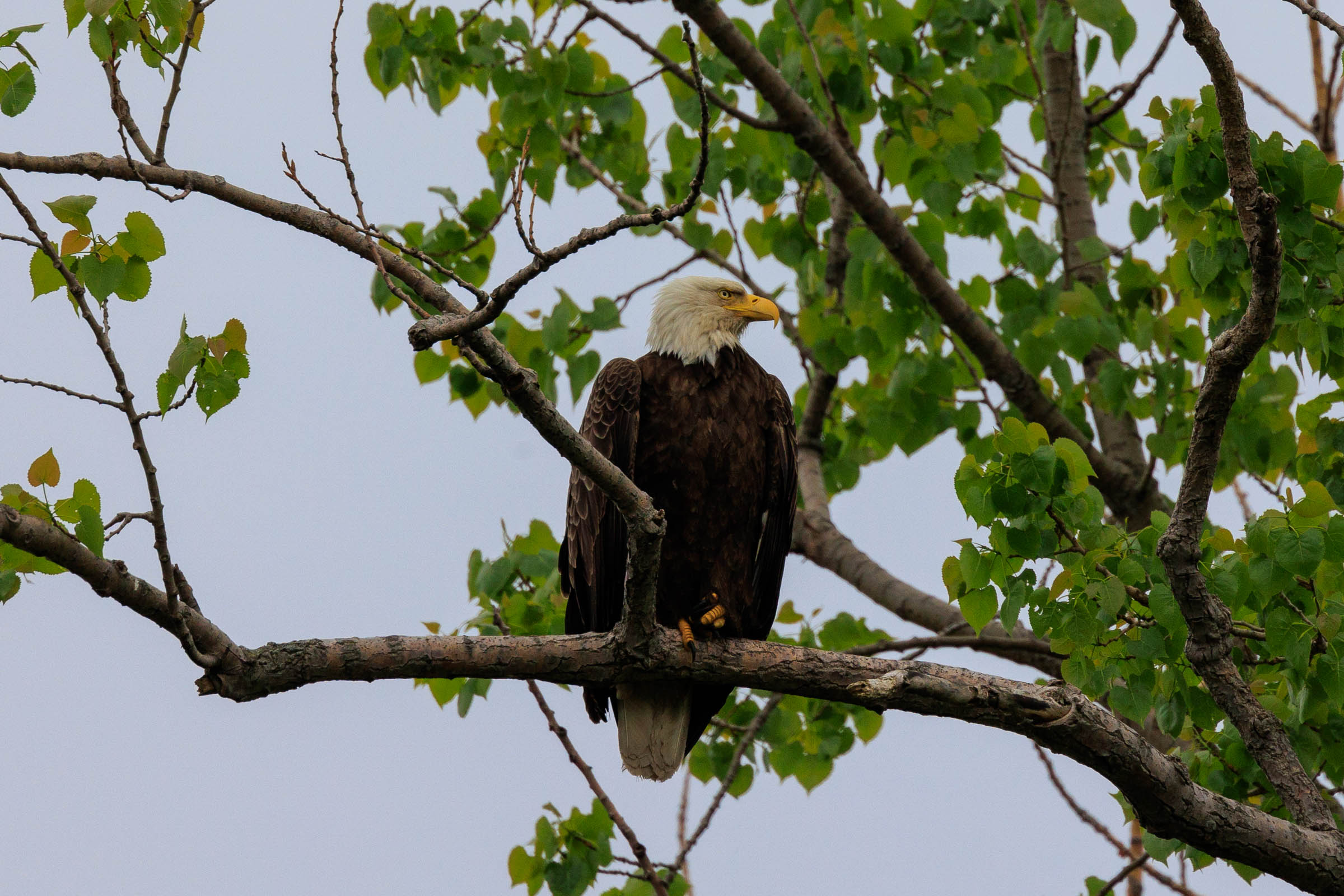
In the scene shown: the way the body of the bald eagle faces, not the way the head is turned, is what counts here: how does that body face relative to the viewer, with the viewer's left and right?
facing the viewer and to the right of the viewer

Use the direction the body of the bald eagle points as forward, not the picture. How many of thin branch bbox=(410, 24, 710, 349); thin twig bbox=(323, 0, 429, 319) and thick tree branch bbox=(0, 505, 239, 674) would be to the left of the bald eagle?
0

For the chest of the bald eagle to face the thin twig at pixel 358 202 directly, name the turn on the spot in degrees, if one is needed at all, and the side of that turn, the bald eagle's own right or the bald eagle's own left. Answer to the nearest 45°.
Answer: approximately 45° to the bald eagle's own right

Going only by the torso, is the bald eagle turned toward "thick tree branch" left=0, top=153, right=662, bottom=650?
no

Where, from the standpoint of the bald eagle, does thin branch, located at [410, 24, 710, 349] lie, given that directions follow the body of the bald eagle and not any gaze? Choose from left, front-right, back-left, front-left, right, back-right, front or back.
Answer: front-right

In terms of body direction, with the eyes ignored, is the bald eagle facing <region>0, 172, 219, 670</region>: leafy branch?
no

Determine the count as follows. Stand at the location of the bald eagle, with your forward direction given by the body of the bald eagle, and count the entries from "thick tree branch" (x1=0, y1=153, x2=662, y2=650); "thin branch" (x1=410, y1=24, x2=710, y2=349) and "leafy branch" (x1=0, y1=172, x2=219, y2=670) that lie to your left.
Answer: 0

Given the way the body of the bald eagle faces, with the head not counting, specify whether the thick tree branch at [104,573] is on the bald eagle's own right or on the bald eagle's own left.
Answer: on the bald eagle's own right
